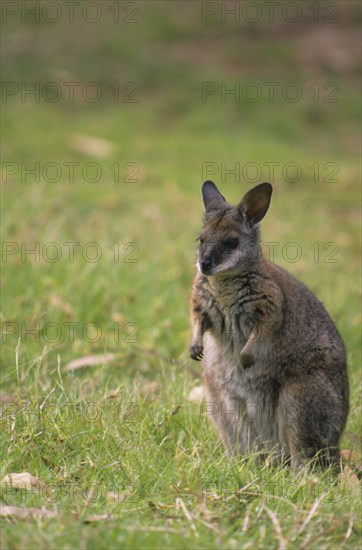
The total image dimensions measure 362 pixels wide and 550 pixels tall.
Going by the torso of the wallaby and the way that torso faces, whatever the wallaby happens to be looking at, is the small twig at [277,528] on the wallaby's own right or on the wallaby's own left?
on the wallaby's own left

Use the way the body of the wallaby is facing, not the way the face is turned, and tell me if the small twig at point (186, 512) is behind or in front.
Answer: in front

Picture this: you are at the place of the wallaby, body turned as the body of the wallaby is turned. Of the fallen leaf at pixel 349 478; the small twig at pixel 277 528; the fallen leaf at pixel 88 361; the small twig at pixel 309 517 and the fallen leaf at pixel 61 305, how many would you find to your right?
2

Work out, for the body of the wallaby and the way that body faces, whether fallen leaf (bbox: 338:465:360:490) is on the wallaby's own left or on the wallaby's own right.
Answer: on the wallaby's own left

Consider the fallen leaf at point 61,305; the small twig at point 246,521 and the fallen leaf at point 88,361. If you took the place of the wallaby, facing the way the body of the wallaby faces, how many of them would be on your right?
2

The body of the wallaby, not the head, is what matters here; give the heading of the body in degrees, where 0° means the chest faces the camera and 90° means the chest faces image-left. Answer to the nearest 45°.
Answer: approximately 45°

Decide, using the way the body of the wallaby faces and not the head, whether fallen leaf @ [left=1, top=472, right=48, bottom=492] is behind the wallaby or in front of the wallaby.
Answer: in front

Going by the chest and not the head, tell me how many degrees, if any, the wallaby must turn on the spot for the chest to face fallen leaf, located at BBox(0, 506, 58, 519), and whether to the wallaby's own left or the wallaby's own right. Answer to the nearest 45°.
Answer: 0° — it already faces it

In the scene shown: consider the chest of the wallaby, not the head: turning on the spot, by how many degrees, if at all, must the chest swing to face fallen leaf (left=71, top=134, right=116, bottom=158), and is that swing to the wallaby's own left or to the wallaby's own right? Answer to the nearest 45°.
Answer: approximately 135° to the wallaby's own right

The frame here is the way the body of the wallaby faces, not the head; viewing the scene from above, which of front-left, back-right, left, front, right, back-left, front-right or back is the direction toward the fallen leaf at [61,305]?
right

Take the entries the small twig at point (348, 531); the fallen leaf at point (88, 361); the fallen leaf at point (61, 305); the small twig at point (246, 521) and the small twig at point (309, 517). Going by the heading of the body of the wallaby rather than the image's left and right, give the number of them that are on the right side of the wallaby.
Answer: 2

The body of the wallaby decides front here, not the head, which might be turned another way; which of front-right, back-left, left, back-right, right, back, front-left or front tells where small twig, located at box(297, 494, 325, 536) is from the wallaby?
front-left

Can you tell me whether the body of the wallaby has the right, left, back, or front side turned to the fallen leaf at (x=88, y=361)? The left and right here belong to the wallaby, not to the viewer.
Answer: right
